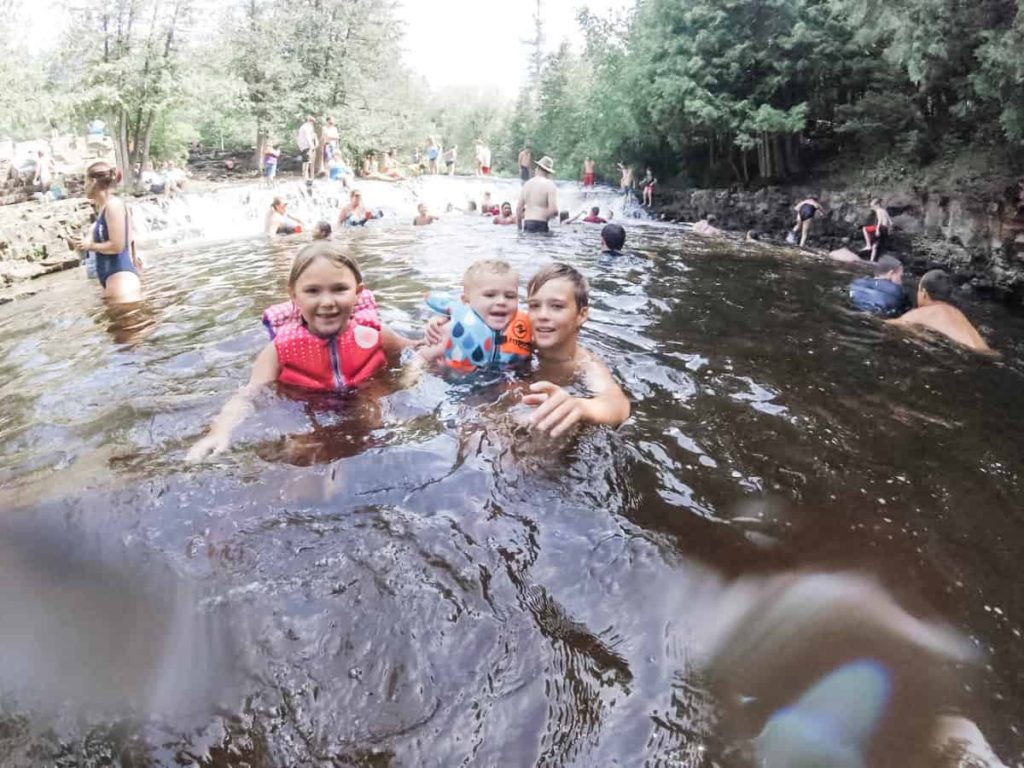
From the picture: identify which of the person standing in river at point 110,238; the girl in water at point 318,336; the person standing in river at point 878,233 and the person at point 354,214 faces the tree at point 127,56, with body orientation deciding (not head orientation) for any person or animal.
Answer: the person standing in river at point 878,233

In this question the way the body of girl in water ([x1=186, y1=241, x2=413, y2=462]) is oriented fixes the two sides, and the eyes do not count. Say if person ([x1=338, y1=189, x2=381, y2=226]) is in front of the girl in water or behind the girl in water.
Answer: behind

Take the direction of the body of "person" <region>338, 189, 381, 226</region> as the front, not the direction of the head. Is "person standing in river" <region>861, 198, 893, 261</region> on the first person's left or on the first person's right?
on the first person's left

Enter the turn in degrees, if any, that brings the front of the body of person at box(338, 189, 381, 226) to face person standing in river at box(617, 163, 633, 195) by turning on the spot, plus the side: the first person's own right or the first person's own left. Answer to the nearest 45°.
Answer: approximately 135° to the first person's own left

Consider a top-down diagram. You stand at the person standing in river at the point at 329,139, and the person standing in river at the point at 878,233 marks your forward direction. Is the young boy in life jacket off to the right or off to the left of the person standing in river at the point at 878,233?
right

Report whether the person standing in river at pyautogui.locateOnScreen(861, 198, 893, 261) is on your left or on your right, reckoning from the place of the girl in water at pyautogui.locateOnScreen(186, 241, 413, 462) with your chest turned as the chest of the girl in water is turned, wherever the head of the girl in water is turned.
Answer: on your left

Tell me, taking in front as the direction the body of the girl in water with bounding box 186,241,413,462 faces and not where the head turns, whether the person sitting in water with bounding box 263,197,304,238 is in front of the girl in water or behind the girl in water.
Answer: behind

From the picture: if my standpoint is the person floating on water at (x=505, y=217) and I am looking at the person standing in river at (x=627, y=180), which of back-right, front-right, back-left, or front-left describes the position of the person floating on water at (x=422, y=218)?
back-left

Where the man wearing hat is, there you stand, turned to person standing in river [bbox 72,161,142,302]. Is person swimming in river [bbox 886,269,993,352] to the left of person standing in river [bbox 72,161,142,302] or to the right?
left

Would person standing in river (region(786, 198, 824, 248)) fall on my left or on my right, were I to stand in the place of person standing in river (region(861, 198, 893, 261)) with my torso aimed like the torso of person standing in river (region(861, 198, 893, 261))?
on my right

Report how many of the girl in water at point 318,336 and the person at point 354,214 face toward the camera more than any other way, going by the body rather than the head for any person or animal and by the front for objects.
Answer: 2

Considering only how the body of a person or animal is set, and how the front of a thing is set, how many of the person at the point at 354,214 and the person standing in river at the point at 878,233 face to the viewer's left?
1

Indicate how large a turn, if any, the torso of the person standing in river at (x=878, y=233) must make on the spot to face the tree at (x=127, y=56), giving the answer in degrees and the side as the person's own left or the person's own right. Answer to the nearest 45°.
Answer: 0° — they already face it
